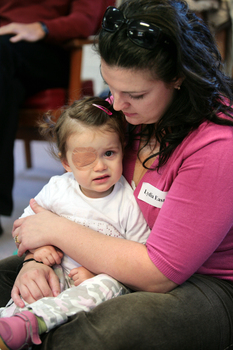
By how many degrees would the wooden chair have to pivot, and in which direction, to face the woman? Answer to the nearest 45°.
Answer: approximately 45° to its left

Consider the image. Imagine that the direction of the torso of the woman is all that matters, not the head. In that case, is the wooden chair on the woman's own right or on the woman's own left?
on the woman's own right

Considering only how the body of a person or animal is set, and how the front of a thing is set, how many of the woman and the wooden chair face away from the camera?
0

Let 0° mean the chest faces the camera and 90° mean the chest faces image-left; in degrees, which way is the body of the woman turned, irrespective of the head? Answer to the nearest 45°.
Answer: approximately 45°

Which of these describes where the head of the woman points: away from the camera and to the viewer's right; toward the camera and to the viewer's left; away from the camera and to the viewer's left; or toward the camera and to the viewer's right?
toward the camera and to the viewer's left
